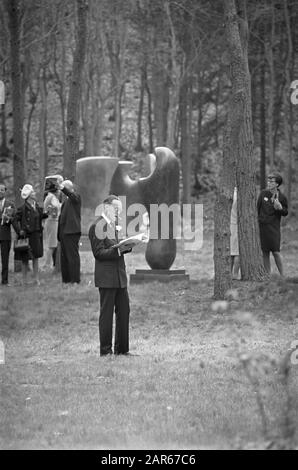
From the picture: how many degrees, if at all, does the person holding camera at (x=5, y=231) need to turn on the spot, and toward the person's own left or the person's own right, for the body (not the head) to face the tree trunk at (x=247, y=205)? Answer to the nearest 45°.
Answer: approximately 90° to the person's own left

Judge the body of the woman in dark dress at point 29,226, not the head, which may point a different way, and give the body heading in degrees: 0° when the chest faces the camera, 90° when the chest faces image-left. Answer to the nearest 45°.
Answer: approximately 315°

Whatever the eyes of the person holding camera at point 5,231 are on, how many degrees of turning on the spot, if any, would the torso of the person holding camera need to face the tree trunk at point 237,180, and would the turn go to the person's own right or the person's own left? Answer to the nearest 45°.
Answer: approximately 45° to the person's own left

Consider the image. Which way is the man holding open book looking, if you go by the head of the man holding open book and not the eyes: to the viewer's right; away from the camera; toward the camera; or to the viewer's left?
to the viewer's right
